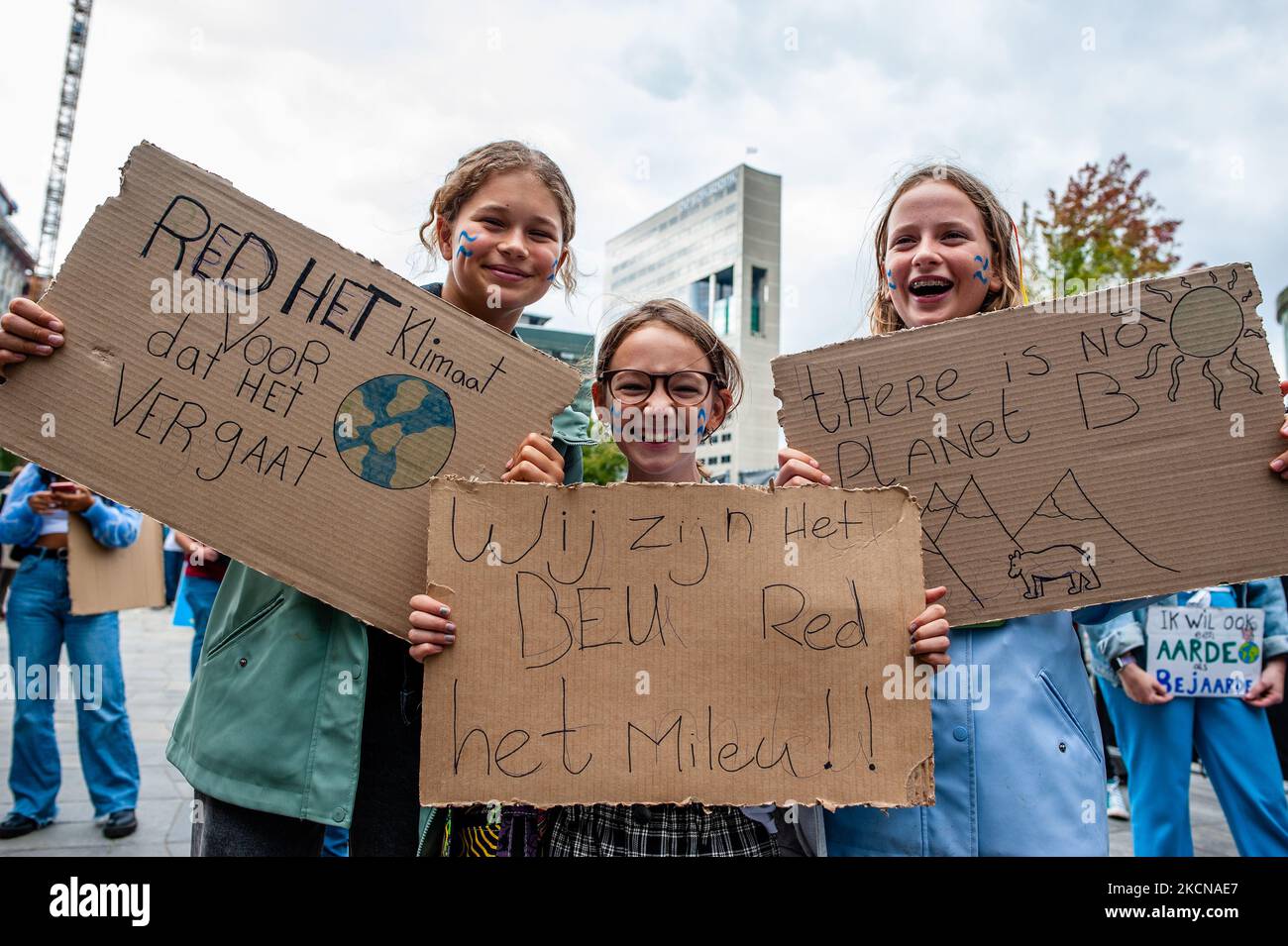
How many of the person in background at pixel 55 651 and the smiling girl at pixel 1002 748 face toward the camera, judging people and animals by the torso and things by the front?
2

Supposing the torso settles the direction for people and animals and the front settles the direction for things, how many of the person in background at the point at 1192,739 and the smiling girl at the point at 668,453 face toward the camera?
2

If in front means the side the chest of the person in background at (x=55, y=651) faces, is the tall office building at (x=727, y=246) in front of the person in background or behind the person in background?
behind

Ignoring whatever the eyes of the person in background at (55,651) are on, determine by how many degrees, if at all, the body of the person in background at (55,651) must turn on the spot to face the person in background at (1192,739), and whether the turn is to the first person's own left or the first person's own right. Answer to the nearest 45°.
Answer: approximately 45° to the first person's own left
